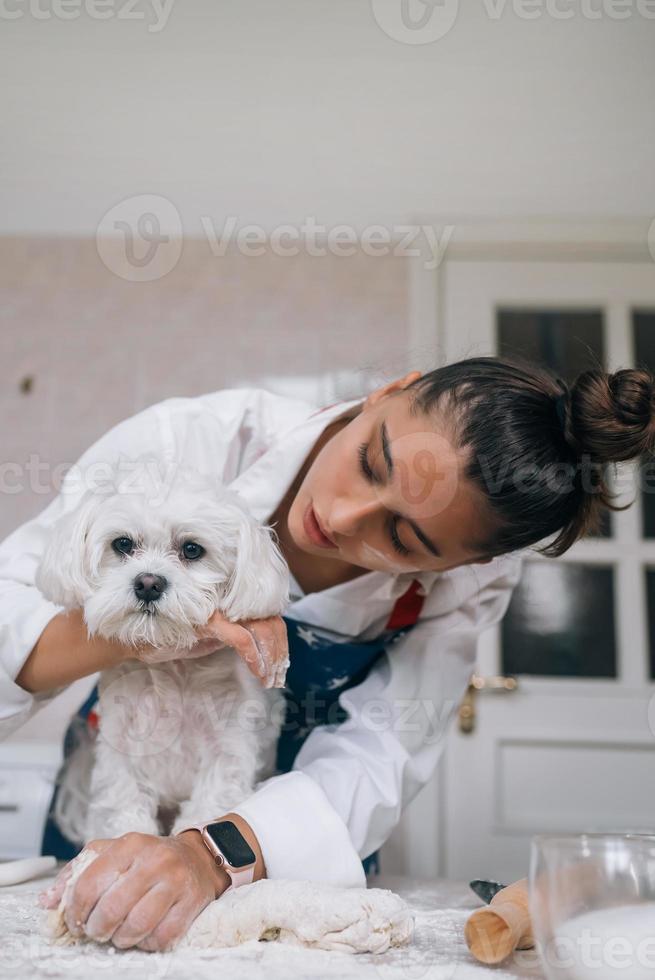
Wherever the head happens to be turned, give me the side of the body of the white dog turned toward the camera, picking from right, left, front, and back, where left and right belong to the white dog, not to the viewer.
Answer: front

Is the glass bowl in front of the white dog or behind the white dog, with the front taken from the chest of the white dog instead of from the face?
in front

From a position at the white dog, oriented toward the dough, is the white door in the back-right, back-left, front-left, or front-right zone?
back-left

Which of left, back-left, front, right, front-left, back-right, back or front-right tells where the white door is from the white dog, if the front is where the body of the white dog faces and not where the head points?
back-left

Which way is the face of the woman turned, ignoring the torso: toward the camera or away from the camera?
toward the camera
